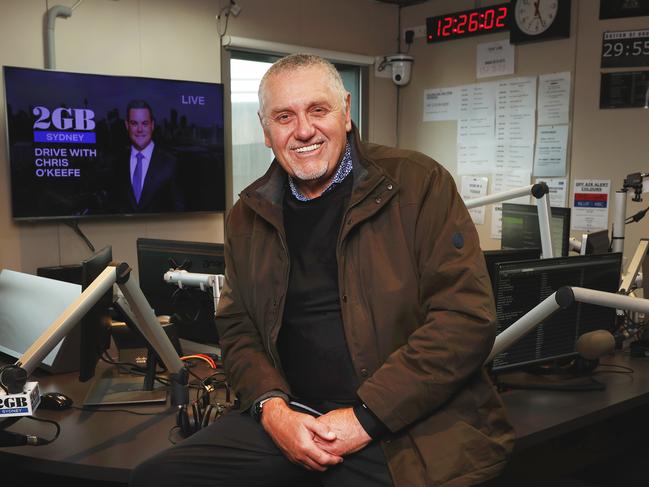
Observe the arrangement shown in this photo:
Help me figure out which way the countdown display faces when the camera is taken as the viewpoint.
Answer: facing the viewer and to the left of the viewer

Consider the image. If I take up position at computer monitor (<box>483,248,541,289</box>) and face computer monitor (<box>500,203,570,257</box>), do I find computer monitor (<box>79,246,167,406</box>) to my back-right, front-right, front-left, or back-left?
back-left

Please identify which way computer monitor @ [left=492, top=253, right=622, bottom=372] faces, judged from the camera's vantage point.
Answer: facing the viewer and to the right of the viewer

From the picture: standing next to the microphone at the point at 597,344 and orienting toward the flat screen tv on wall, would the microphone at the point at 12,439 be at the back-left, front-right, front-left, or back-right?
front-left

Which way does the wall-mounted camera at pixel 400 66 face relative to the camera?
toward the camera

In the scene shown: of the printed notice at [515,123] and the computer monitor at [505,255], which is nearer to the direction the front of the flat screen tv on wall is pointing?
the computer monitor

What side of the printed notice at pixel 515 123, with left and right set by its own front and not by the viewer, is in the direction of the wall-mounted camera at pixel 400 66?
right

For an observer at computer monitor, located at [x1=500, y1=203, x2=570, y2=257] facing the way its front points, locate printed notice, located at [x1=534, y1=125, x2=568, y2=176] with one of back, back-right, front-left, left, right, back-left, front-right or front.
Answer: back

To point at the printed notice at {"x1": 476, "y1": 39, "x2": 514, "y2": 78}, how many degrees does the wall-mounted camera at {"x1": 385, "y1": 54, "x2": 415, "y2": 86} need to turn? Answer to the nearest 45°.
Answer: approximately 45° to its left
